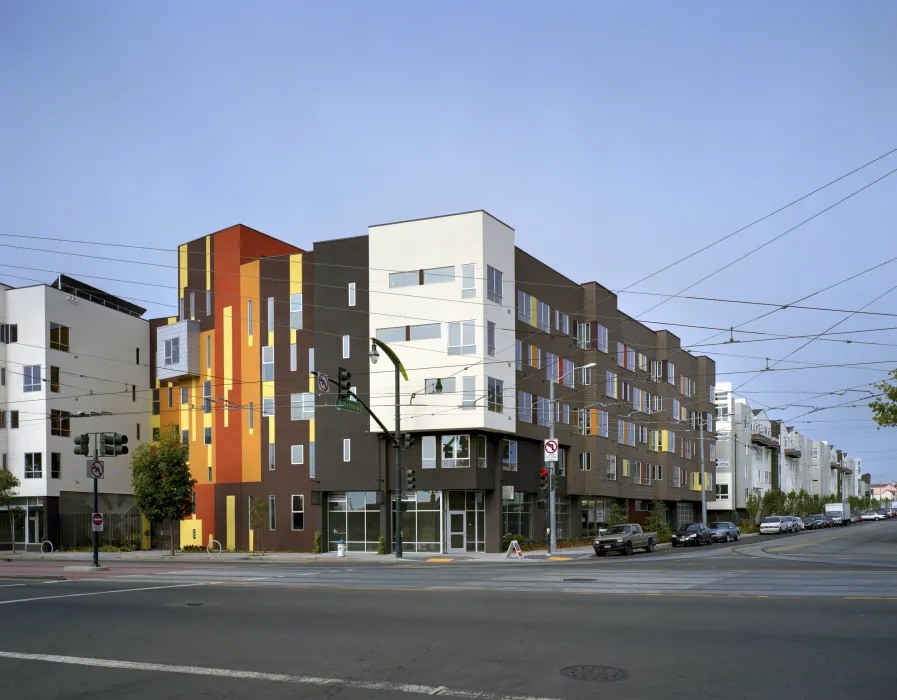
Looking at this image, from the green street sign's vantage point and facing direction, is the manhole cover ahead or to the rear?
ahead

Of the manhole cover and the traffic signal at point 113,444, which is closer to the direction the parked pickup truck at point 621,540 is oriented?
the traffic signal

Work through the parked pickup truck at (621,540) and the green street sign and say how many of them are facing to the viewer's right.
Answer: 0

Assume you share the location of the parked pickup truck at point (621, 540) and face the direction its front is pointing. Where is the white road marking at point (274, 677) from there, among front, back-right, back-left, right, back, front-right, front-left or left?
front-left

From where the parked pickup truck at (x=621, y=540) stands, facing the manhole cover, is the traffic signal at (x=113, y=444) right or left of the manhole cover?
right

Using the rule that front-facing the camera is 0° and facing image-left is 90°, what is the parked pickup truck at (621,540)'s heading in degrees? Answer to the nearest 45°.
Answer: approximately 45°

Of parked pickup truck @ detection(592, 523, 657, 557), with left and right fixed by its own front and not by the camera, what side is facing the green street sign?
front

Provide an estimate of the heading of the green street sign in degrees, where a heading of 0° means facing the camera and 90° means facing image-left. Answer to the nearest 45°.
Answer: approximately 0°

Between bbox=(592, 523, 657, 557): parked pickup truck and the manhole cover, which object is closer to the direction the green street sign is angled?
the manhole cover

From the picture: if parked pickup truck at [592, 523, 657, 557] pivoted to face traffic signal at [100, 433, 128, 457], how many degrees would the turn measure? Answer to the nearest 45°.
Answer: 0° — it already faces it
